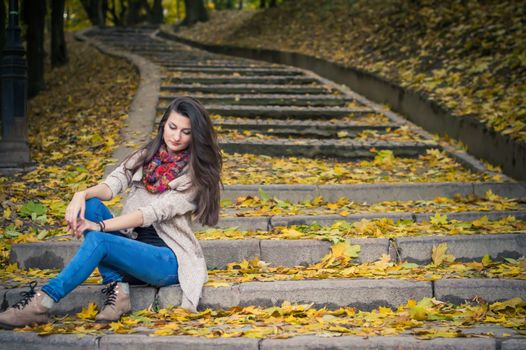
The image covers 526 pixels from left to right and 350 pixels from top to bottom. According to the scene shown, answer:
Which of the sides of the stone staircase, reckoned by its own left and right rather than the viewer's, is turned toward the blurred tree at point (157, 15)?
back

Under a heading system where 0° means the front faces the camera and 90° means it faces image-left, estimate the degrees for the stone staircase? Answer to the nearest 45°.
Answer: approximately 0°
